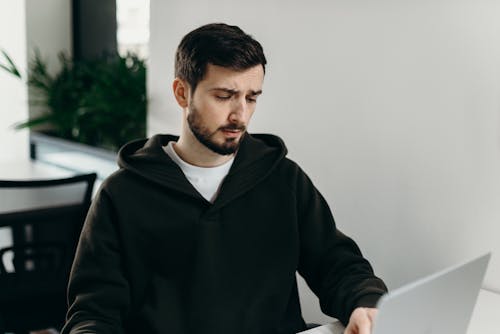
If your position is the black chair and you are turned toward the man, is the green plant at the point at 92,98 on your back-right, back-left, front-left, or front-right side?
back-left

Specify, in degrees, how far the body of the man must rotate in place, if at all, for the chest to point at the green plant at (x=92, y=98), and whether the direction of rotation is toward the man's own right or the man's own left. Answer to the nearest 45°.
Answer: approximately 180°

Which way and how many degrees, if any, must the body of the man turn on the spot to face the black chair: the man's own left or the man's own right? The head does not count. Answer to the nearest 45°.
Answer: approximately 135° to the man's own right

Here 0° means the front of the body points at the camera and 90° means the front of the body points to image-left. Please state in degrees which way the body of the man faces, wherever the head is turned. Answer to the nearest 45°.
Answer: approximately 0°
